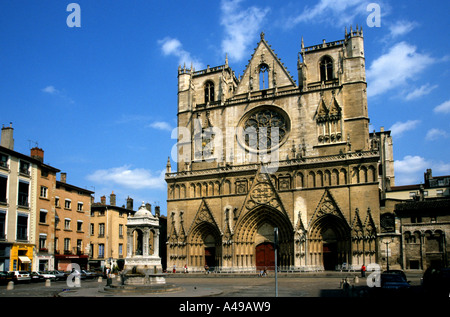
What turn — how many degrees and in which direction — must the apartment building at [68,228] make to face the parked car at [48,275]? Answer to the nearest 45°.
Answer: approximately 45° to its right

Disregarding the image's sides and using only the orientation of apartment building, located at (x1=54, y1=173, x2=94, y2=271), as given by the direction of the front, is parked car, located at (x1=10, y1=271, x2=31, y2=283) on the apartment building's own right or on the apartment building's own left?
on the apartment building's own right

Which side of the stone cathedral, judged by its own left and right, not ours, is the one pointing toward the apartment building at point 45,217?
right
